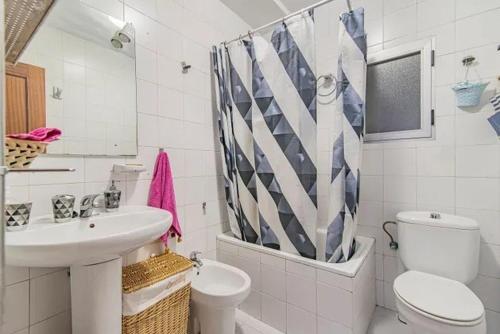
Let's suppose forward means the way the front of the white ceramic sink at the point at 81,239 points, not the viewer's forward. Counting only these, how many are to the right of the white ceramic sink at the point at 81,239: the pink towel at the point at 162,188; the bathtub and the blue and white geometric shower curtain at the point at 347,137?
0

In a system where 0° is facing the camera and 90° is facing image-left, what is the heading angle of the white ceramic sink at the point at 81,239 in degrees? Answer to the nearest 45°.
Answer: approximately 315°

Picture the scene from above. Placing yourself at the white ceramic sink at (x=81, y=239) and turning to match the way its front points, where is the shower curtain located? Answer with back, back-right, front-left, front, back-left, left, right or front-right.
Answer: front-left

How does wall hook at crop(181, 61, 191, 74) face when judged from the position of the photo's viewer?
facing the viewer and to the right of the viewer

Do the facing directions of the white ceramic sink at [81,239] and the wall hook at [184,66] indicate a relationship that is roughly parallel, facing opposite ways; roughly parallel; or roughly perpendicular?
roughly parallel

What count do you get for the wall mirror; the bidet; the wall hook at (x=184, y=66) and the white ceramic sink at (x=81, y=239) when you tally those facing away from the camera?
0

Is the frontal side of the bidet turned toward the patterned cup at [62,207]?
no

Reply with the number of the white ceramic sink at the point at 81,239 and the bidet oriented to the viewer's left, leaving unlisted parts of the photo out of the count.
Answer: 0
